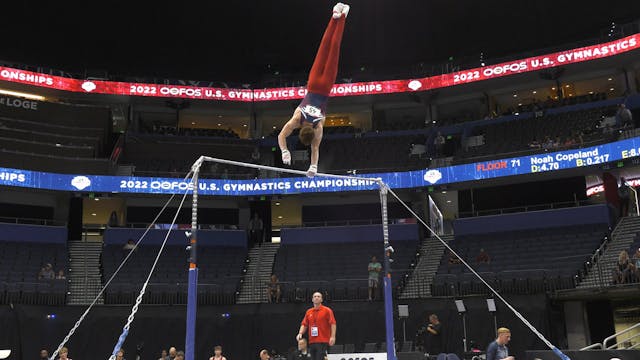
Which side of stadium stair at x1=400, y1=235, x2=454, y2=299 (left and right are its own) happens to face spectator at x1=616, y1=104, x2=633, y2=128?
left

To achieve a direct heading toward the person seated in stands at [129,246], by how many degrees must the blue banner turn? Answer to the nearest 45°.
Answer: approximately 90° to its right

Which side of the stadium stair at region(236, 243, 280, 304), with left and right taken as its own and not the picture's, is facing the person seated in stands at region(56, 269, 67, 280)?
right

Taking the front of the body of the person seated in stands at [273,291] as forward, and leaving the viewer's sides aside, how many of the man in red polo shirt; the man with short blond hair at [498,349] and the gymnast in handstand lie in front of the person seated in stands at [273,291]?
3

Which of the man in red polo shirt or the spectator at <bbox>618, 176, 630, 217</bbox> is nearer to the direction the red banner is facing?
the man in red polo shirt

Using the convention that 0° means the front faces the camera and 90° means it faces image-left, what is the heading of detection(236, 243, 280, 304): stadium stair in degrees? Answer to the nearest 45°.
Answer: approximately 0°

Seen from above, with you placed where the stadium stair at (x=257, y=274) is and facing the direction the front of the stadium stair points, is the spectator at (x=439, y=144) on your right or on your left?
on your left

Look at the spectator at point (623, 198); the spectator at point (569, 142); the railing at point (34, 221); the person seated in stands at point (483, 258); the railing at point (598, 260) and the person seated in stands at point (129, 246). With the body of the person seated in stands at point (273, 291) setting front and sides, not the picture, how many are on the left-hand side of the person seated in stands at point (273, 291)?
4
